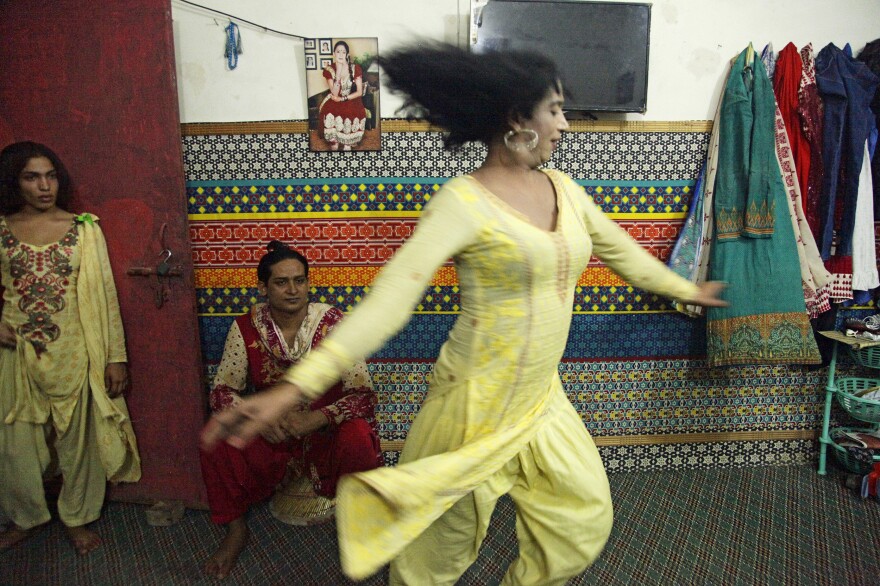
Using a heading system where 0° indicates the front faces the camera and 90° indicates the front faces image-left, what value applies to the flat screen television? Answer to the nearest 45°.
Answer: approximately 0°

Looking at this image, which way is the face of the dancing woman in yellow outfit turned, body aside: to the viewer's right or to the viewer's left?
to the viewer's right

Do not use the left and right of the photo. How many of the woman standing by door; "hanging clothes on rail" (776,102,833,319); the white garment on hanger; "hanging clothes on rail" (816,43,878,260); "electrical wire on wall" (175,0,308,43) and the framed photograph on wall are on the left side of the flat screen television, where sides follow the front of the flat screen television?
3

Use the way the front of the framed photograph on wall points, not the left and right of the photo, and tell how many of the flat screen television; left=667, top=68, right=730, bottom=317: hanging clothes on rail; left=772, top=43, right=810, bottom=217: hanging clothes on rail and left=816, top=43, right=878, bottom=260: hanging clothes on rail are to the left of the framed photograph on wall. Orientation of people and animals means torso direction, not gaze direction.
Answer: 4

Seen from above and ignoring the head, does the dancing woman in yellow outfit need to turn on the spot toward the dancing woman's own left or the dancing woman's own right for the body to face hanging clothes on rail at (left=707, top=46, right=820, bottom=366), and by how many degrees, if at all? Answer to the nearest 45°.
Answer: approximately 90° to the dancing woman's own left

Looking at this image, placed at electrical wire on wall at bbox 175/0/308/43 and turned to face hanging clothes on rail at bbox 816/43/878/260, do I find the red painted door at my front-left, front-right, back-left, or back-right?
back-right

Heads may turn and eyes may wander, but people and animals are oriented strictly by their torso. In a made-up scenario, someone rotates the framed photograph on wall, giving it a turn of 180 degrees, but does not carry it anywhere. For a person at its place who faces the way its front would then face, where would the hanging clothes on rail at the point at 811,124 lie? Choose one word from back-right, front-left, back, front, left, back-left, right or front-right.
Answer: right

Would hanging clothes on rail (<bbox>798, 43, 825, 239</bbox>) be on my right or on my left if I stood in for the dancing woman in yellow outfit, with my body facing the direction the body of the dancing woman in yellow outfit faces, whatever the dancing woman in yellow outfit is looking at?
on my left

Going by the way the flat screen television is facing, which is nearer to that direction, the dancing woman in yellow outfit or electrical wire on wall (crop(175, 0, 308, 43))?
the dancing woman in yellow outfit

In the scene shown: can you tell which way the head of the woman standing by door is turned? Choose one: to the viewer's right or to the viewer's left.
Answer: to the viewer's right

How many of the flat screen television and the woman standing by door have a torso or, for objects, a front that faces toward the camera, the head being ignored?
2
